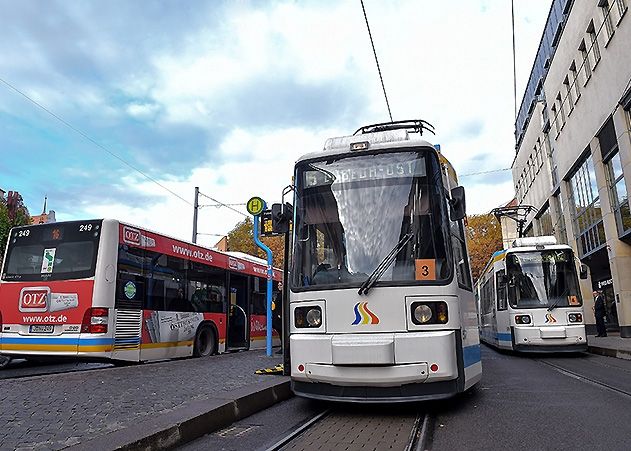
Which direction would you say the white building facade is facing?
to the viewer's left

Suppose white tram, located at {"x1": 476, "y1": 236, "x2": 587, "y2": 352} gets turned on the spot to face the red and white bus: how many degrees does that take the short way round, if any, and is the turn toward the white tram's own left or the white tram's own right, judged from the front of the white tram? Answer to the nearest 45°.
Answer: approximately 45° to the white tram's own right

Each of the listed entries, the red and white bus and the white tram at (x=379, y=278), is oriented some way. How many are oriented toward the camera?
1

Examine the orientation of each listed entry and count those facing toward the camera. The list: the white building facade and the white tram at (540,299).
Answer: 1

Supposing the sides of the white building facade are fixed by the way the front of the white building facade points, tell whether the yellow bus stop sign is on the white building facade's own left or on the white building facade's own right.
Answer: on the white building facade's own left

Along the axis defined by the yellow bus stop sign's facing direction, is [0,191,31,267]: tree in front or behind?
behind

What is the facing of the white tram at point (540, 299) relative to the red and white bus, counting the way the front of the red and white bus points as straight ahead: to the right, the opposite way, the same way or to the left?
the opposite way

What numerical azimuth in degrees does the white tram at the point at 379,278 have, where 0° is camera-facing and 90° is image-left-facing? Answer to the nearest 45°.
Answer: approximately 0°

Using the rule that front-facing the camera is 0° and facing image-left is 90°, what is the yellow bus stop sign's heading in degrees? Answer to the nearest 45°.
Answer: approximately 0°

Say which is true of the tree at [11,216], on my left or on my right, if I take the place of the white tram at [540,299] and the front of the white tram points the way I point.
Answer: on my right

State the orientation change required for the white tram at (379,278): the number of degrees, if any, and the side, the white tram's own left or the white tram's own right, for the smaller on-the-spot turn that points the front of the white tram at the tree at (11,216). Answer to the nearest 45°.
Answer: approximately 135° to the white tram's own right
